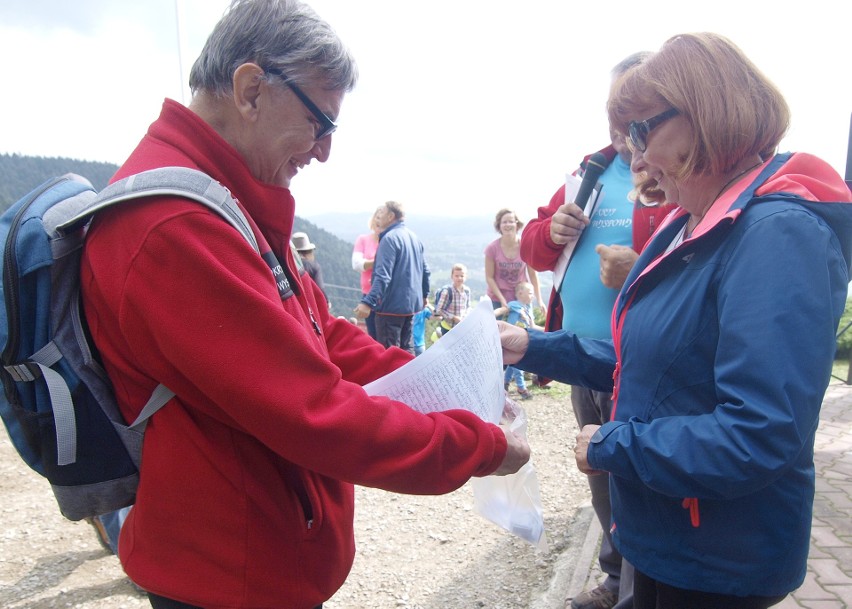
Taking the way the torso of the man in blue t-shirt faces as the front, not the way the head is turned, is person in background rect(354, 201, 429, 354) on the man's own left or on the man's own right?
on the man's own right

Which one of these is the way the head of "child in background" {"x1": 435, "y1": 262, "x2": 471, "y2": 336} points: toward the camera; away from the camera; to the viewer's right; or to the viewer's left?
toward the camera

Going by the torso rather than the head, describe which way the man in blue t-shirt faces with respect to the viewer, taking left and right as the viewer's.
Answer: facing the viewer and to the left of the viewer

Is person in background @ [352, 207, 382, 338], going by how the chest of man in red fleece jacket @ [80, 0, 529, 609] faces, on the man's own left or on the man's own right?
on the man's own left

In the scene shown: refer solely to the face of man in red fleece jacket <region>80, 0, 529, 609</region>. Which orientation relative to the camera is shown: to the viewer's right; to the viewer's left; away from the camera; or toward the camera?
to the viewer's right

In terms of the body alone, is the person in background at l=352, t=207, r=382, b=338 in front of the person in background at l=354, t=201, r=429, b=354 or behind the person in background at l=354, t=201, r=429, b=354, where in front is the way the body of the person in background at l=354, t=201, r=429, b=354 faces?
in front

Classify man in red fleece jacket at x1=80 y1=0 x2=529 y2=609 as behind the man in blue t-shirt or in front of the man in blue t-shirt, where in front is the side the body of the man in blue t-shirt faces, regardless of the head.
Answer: in front

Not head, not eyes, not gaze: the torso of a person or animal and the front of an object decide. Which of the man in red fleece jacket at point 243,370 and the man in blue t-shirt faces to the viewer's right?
the man in red fleece jacket

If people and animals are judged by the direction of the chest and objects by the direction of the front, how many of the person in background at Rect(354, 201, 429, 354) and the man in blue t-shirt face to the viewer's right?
0

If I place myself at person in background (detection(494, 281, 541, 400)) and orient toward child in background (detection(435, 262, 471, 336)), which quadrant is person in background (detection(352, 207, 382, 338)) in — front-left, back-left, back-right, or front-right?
front-left

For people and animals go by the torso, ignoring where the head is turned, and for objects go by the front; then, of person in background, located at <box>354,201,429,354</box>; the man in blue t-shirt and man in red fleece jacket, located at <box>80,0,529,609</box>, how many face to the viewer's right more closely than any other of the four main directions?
1

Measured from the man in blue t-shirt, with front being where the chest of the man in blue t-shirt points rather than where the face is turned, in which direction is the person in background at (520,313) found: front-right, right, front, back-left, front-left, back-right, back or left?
back-right

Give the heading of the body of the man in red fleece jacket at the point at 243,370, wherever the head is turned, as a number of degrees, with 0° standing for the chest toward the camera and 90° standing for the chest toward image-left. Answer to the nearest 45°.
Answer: approximately 270°

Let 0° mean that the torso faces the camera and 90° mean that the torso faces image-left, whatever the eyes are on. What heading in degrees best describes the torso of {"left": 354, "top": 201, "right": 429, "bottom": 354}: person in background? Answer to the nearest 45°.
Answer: approximately 135°

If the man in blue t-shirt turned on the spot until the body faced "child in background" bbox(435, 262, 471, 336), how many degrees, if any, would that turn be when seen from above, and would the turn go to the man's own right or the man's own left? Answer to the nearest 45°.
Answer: approximately 135° to the man's own right
